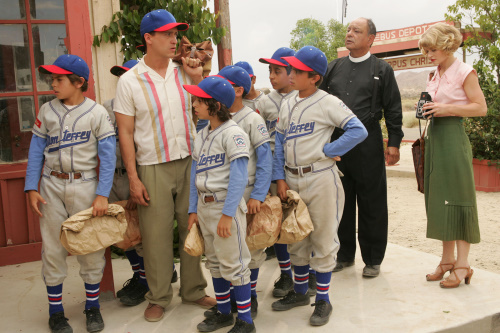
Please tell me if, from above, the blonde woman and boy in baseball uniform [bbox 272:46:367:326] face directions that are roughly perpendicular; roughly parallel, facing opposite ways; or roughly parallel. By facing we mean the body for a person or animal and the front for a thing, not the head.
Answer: roughly parallel

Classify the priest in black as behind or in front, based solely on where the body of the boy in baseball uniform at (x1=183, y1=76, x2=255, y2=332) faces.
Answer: behind

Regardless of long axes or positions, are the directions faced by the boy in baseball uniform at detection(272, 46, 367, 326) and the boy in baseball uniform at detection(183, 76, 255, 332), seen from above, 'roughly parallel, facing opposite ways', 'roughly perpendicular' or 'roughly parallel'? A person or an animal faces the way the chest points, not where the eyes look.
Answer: roughly parallel

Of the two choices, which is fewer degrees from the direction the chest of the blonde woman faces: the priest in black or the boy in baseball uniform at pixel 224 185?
the boy in baseball uniform

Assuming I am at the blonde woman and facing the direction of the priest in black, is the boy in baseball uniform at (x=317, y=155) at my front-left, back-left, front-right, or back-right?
front-left

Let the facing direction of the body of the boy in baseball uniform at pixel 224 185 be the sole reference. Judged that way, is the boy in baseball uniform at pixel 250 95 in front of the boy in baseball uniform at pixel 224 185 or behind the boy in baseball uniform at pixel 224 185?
behind

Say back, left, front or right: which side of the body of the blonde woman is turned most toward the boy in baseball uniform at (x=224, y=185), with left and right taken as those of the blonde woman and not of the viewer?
front

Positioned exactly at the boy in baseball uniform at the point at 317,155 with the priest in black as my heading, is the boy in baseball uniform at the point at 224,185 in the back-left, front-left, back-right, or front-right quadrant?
back-left

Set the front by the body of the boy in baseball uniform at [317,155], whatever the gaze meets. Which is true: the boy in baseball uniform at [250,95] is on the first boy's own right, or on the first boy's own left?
on the first boy's own right

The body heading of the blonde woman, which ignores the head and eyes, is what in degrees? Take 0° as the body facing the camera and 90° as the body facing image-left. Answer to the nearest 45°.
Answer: approximately 45°

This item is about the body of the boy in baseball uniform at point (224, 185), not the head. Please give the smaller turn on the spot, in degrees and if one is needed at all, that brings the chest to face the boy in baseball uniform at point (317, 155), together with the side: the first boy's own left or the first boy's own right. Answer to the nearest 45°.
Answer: approximately 135° to the first boy's own left

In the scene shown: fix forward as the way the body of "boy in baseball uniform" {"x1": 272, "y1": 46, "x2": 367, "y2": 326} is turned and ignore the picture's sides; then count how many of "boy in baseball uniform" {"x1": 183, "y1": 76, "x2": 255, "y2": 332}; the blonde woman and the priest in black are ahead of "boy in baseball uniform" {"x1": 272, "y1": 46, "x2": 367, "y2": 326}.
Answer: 1

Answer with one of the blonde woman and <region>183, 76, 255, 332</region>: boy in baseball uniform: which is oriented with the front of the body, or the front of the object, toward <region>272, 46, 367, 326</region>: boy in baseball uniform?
the blonde woman

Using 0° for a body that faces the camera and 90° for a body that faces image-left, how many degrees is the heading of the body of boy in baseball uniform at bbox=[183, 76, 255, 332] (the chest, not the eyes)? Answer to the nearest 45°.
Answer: approximately 45°

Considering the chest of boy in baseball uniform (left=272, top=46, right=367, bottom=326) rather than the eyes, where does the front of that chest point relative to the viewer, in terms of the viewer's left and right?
facing the viewer and to the left of the viewer

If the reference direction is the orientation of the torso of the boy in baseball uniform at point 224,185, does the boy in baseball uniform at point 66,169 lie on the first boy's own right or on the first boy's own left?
on the first boy's own right
